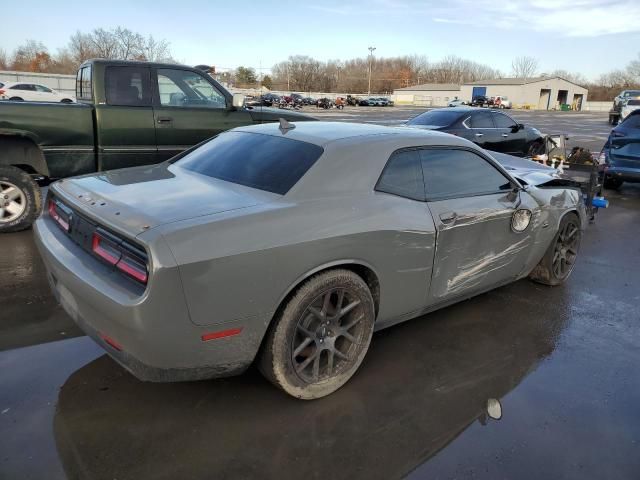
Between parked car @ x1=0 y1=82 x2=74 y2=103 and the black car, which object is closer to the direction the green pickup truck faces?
the black car

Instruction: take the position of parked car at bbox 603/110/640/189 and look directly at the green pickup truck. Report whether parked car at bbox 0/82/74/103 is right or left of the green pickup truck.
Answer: right

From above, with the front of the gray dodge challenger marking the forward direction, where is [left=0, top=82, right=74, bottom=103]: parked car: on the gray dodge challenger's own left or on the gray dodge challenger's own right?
on the gray dodge challenger's own left

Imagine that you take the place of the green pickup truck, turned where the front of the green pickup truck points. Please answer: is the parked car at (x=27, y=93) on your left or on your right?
on your left

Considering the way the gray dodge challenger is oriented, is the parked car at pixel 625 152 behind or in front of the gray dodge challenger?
in front

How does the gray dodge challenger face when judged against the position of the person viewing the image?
facing away from the viewer and to the right of the viewer

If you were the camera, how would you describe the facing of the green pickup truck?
facing to the right of the viewer

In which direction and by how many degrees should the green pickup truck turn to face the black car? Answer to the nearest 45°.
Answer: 0° — it already faces it

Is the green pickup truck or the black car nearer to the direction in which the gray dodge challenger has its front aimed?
the black car

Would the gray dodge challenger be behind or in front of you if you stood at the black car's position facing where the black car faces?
behind

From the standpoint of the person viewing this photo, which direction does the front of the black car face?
facing away from the viewer and to the right of the viewer

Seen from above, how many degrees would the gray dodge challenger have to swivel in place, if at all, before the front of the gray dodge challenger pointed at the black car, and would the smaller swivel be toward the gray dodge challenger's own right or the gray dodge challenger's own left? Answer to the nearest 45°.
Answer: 0° — it already faces it
